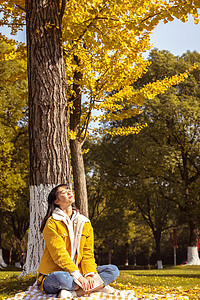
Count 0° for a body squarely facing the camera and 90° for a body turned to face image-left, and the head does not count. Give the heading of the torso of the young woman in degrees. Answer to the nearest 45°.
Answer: approximately 315°
